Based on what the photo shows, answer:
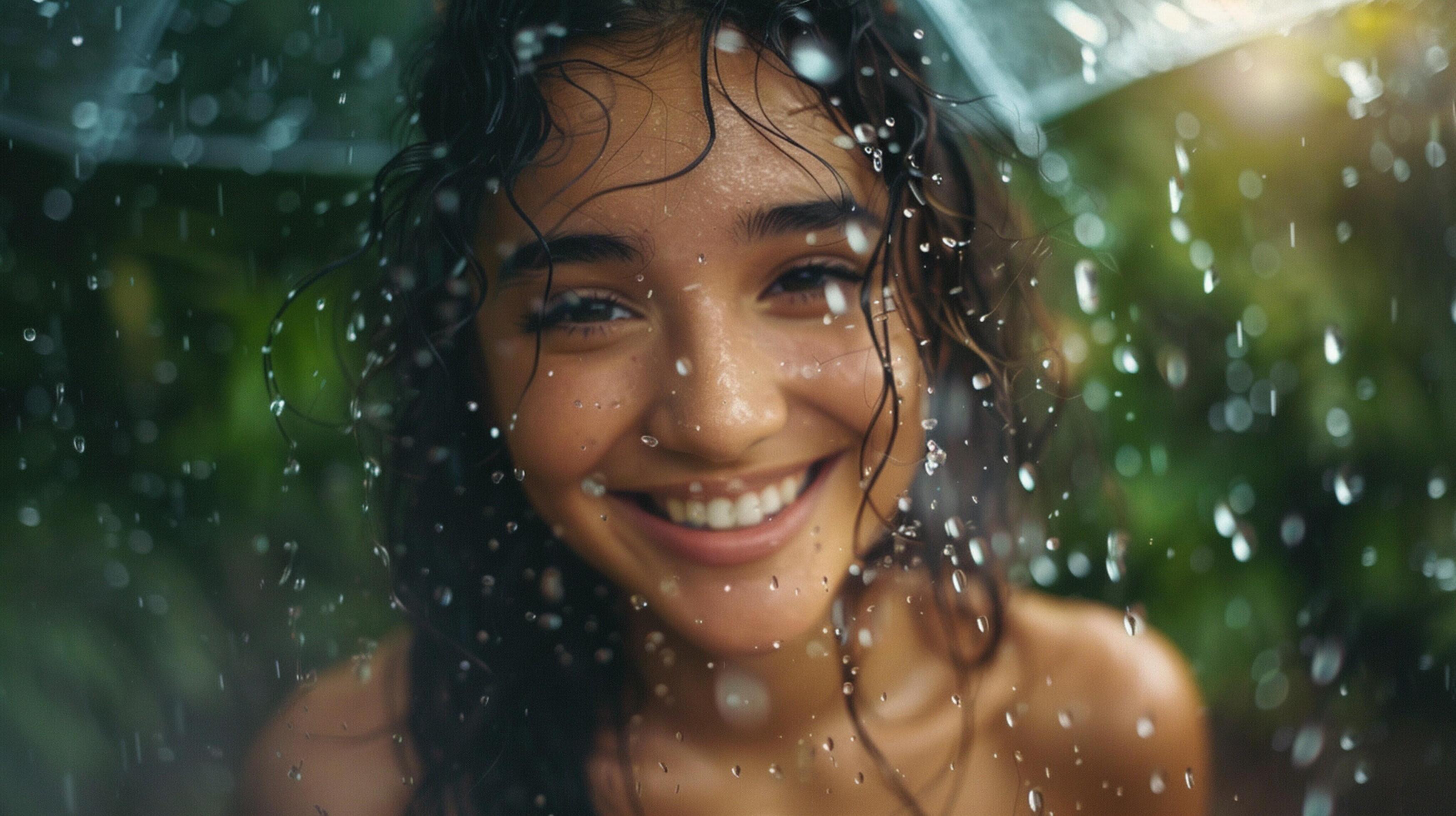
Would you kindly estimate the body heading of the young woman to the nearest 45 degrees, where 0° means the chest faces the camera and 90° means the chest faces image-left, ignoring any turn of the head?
approximately 0°
